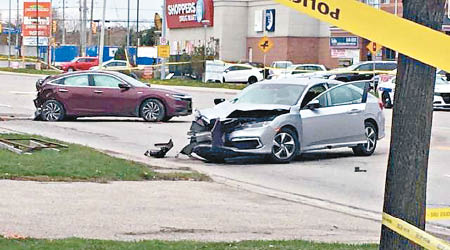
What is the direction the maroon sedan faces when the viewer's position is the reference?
facing to the right of the viewer

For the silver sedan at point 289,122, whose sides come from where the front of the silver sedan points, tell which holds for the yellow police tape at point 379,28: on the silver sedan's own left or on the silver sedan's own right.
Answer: on the silver sedan's own left

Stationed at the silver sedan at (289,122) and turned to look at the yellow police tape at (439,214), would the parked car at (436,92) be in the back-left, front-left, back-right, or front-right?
back-left

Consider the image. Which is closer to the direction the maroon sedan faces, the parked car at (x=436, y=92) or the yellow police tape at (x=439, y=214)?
the parked car

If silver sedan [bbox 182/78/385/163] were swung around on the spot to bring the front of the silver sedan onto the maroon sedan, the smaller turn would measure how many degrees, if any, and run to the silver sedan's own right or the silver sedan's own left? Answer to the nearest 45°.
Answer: approximately 90° to the silver sedan's own right

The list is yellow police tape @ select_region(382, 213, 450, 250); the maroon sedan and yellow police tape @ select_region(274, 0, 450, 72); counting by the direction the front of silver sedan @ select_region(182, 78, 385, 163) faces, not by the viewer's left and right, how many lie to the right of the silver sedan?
1

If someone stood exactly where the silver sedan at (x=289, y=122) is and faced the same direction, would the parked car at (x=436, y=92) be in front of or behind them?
behind

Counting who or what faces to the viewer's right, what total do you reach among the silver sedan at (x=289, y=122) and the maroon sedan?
1

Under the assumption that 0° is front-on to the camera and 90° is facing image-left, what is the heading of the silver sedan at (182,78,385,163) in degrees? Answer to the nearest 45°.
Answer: approximately 45°

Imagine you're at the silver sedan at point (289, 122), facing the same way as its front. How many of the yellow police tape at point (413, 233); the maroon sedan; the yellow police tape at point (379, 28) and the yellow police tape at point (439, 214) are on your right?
1
